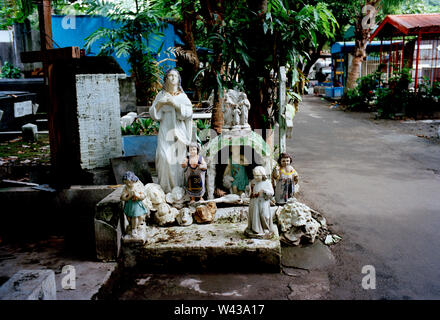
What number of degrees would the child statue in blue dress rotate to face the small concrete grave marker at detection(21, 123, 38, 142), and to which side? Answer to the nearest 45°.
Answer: approximately 180°

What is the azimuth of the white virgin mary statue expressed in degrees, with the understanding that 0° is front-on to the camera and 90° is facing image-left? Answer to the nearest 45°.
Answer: approximately 0°

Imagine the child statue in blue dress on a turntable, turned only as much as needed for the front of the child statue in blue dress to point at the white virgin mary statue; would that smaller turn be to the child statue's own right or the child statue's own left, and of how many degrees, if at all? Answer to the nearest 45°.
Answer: approximately 135° to the child statue's own left

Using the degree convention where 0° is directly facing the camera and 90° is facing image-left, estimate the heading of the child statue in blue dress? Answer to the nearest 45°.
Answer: approximately 0°

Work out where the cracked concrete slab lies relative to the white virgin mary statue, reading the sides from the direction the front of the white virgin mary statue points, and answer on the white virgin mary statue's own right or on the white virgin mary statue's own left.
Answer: on the white virgin mary statue's own left

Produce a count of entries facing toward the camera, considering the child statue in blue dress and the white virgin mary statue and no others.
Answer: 2

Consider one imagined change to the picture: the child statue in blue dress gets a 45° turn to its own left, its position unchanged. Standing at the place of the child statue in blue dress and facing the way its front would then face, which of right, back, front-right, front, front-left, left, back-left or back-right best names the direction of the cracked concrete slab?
front-left

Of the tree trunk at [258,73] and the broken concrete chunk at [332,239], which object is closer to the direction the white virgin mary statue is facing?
the broken concrete chunk

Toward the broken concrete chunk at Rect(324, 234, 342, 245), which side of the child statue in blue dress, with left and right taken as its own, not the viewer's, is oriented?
left

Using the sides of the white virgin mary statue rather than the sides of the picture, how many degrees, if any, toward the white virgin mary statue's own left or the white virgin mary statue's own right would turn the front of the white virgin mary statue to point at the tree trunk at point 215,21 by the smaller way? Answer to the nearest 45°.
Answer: approximately 180°

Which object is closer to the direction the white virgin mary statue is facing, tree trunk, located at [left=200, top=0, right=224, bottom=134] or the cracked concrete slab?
the cracked concrete slab

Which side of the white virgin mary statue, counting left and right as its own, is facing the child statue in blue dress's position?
front
